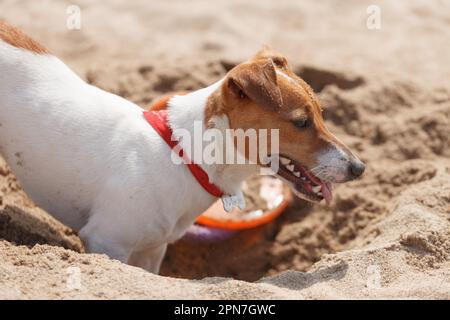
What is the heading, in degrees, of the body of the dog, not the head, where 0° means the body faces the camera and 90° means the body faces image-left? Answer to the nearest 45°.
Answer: approximately 270°
